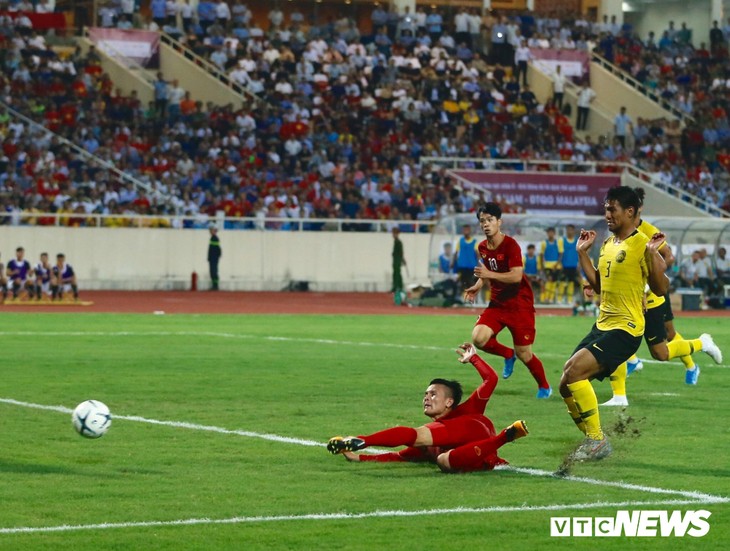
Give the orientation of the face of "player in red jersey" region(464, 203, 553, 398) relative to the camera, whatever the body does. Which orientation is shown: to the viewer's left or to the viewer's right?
to the viewer's left

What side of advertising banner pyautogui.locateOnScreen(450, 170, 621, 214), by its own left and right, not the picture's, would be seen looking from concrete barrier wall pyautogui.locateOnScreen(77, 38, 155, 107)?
right

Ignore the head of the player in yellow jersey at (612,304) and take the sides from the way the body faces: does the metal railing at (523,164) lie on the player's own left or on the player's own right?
on the player's own right

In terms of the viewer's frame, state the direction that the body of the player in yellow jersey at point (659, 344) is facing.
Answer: to the viewer's left

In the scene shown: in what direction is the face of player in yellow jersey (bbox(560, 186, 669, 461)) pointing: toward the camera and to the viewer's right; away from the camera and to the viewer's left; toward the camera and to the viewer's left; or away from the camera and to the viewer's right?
toward the camera and to the viewer's left

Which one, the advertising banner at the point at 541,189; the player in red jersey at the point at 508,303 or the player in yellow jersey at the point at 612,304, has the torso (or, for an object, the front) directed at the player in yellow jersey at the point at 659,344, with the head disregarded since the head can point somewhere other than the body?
the advertising banner

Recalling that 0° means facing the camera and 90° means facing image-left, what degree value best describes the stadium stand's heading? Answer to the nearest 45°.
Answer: approximately 0°

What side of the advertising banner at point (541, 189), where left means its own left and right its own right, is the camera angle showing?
front

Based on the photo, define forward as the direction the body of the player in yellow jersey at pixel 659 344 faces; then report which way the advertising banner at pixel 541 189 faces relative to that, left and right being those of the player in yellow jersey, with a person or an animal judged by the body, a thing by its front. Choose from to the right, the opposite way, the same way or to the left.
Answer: to the left

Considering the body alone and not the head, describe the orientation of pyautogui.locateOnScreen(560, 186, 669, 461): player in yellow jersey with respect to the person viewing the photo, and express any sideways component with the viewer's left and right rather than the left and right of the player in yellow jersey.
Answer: facing the viewer and to the left of the viewer
